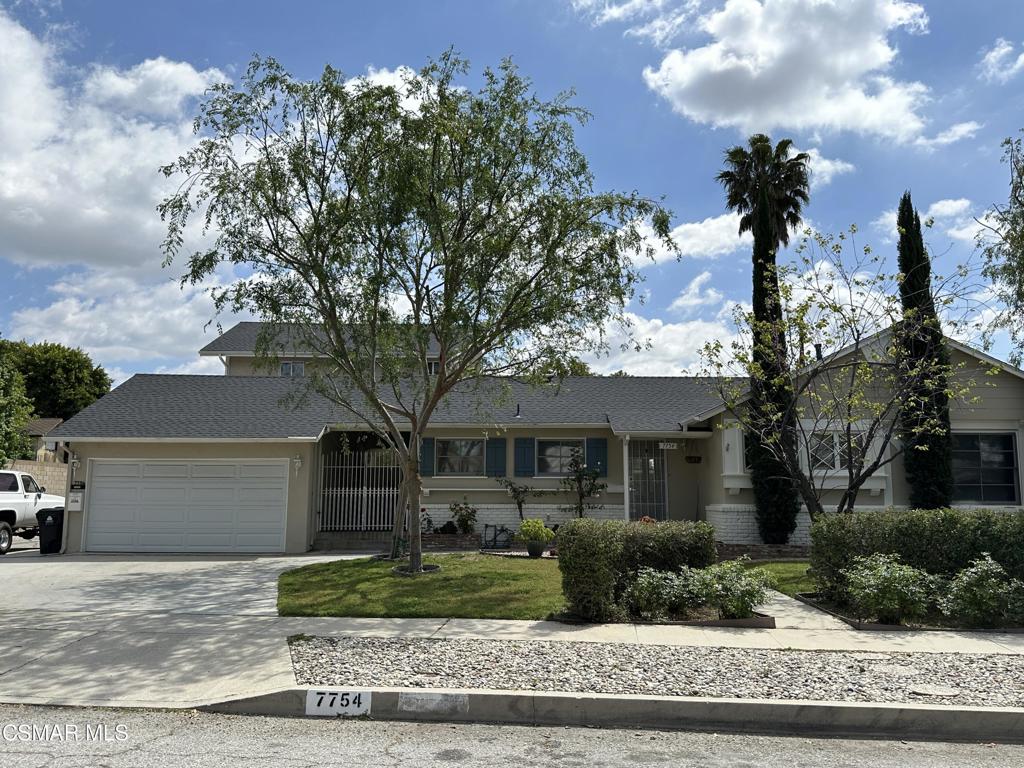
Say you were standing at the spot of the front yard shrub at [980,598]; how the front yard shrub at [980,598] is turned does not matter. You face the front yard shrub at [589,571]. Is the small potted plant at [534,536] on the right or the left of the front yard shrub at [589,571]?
right

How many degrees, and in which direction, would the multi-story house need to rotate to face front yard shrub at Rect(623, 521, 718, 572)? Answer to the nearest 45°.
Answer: approximately 45° to its left

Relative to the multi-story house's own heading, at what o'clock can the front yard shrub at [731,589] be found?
The front yard shrub is roughly at 11 o'clock from the multi-story house.

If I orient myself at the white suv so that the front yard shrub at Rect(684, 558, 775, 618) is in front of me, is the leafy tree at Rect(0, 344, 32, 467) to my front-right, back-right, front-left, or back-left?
back-left

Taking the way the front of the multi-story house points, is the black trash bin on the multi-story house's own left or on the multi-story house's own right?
on the multi-story house's own right

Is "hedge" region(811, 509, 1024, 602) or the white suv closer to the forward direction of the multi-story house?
the hedge

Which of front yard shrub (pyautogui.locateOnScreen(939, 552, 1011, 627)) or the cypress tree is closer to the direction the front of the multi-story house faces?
the front yard shrub

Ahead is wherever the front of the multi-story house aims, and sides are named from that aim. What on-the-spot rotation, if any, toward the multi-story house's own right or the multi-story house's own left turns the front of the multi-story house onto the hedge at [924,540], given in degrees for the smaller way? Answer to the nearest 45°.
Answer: approximately 45° to the multi-story house's own left

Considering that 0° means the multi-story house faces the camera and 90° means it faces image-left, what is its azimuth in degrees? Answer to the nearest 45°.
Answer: approximately 0°

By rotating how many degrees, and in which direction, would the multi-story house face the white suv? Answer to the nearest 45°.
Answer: approximately 90° to its right

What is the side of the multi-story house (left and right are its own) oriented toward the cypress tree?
left
